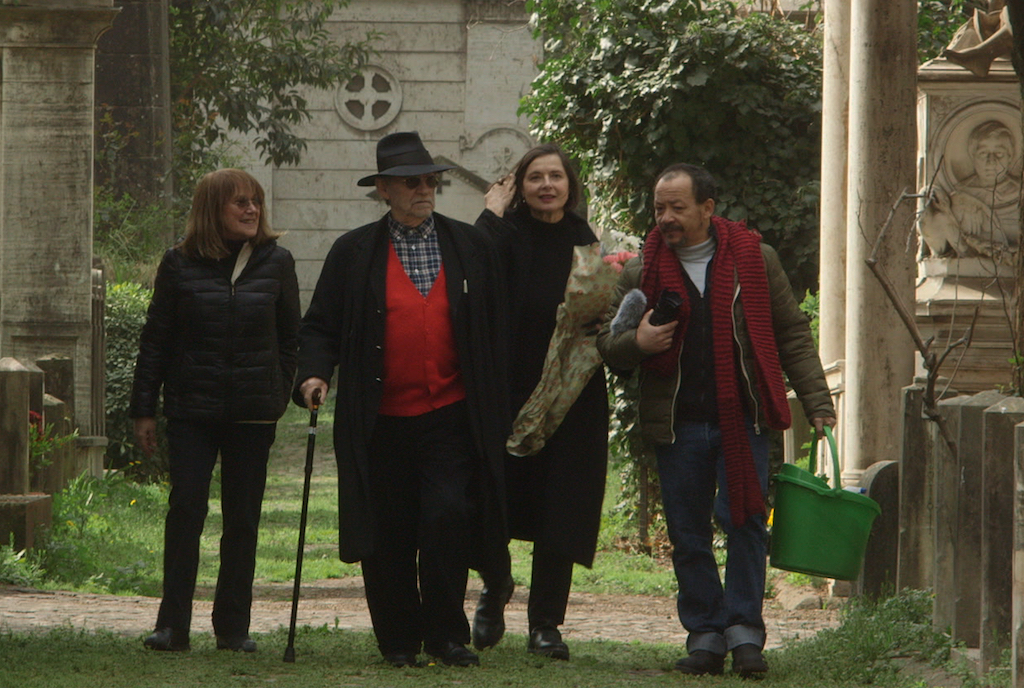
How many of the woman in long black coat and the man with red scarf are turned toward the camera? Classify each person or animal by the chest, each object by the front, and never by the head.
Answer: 2

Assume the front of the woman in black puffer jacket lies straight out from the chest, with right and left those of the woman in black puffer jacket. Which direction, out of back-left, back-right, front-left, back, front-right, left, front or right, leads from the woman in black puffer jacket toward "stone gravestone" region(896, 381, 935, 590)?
left

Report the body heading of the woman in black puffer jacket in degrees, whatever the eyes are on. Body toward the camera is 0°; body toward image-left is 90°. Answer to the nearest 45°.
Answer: approximately 0°

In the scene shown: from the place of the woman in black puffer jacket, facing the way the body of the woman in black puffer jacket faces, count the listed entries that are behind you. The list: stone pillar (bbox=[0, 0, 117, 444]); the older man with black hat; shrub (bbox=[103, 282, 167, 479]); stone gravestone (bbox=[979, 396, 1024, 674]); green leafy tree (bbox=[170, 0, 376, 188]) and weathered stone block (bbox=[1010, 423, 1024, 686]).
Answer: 3

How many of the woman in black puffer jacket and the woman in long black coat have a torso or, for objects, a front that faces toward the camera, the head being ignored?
2

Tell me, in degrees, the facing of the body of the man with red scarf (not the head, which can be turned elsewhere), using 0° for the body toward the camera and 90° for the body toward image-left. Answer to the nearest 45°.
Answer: approximately 0°

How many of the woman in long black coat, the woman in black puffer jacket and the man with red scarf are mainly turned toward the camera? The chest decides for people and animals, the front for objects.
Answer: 3

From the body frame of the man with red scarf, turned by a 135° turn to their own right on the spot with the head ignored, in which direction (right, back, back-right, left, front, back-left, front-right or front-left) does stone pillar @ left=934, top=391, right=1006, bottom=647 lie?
back-right

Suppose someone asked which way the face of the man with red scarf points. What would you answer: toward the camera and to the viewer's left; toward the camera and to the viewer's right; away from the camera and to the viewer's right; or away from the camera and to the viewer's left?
toward the camera and to the viewer's left

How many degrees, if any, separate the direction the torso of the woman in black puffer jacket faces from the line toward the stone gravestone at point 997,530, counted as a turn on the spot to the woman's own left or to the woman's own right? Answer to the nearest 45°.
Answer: approximately 45° to the woman's own left

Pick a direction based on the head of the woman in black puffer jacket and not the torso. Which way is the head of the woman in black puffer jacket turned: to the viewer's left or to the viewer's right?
to the viewer's right

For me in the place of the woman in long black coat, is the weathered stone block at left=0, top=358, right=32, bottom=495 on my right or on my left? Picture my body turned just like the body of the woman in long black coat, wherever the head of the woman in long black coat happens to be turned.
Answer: on my right

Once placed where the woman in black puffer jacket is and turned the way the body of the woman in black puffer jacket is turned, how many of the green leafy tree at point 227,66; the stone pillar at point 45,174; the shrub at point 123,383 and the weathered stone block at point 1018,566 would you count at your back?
3

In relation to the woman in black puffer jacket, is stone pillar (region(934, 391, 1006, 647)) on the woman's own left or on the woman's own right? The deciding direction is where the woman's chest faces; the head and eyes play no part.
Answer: on the woman's own left
